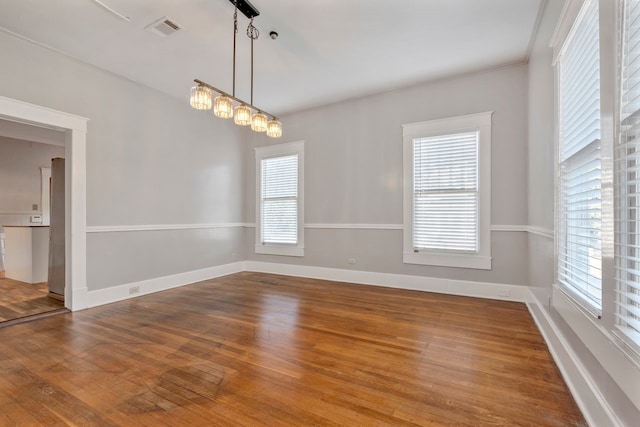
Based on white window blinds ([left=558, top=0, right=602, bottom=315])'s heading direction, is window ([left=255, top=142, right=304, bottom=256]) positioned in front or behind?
in front

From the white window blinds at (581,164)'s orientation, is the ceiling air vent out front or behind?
out front

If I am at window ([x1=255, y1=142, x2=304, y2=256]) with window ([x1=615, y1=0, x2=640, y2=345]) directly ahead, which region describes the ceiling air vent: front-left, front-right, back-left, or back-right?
front-right

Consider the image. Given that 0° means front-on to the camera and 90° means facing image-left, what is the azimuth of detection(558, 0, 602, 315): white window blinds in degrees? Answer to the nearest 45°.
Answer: approximately 90°

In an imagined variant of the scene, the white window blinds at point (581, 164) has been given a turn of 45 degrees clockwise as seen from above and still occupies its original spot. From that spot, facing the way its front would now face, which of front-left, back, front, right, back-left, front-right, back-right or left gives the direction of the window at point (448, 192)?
front

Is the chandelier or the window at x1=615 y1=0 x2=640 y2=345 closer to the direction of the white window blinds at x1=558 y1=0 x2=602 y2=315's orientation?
the chandelier

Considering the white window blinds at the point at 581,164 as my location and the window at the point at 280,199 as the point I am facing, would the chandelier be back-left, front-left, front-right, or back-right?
front-left

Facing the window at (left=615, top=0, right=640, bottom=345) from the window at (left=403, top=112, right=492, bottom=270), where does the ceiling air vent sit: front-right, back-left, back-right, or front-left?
front-right

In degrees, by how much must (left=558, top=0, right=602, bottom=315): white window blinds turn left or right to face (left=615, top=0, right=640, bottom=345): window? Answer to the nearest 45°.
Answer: approximately 90° to its left
